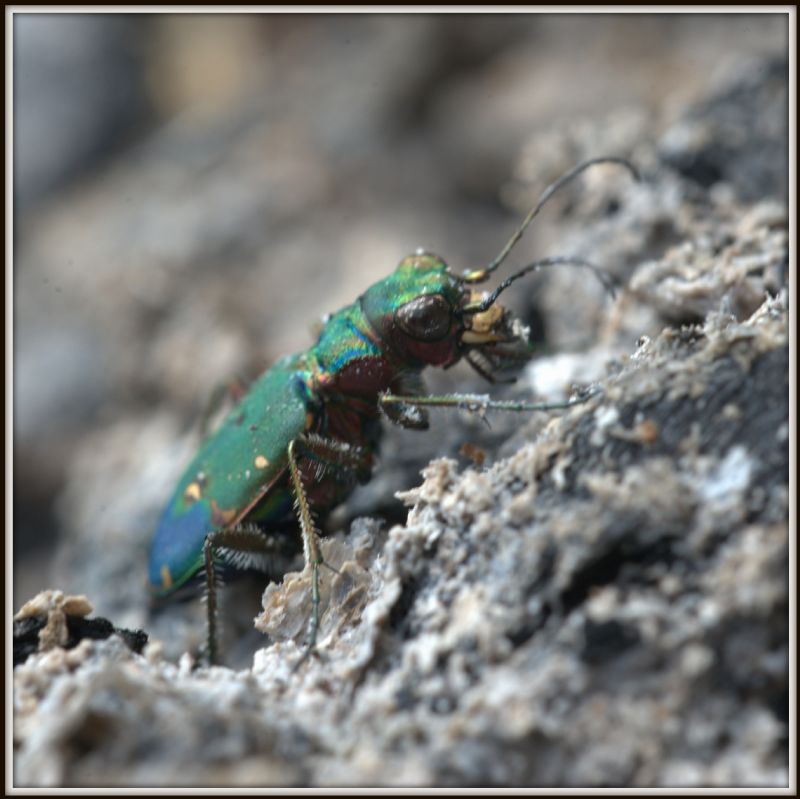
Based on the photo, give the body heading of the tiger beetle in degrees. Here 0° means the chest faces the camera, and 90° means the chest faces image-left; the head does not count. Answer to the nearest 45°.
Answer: approximately 270°
